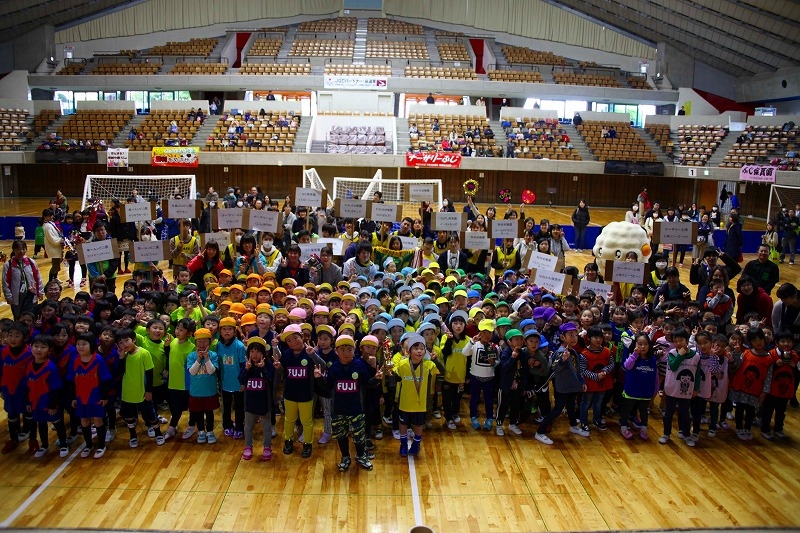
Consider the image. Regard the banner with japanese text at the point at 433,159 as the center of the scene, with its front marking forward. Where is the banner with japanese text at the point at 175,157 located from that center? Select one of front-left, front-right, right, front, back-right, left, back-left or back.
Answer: right

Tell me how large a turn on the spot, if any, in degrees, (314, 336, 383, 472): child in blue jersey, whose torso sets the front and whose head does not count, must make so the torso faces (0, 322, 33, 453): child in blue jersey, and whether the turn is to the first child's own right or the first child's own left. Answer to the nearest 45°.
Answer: approximately 90° to the first child's own right

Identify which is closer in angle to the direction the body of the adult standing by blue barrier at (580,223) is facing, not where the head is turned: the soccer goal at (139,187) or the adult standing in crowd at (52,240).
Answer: the adult standing in crowd

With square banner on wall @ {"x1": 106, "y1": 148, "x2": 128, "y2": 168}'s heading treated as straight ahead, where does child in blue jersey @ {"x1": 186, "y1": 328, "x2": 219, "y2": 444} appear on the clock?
The child in blue jersey is roughly at 12 o'clock from the square banner on wall.

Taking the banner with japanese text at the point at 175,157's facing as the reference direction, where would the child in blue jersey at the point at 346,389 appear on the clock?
The child in blue jersey is roughly at 12 o'clock from the banner with japanese text.

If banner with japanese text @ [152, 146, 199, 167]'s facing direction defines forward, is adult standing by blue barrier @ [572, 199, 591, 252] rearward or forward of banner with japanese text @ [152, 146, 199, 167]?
forward

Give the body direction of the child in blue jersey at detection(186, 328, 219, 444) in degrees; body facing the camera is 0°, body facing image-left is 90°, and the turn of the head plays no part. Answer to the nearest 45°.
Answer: approximately 0°

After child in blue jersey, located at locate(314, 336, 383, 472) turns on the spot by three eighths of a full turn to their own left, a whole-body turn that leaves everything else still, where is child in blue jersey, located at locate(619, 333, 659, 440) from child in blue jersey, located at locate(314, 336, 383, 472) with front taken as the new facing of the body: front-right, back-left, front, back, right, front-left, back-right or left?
front-right

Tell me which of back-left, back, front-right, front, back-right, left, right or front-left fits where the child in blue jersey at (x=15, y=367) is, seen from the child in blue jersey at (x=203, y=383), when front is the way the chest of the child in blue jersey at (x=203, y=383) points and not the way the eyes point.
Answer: right

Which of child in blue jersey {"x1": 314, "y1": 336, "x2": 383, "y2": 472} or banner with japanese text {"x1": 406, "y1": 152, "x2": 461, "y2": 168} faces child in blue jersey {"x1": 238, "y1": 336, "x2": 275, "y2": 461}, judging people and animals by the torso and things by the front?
the banner with japanese text
